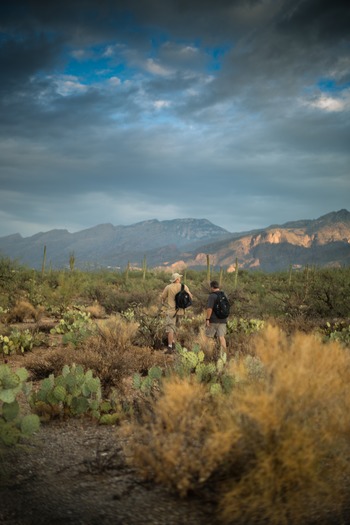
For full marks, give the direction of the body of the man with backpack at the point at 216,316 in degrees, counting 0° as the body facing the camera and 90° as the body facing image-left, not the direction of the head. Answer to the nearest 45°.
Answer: approximately 135°

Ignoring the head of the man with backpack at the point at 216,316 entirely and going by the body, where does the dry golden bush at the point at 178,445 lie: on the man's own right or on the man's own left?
on the man's own left

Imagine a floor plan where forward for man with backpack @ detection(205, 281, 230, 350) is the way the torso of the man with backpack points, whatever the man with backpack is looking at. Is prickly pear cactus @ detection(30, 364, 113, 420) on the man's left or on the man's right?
on the man's left

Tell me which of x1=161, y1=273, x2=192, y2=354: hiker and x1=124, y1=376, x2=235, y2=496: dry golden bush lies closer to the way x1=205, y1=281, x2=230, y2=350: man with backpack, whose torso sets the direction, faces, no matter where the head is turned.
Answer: the hiker

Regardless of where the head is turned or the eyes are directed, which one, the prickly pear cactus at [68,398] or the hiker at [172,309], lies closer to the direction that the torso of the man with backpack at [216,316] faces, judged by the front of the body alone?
the hiker

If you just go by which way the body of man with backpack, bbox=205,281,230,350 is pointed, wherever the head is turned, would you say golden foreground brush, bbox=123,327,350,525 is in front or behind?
behind

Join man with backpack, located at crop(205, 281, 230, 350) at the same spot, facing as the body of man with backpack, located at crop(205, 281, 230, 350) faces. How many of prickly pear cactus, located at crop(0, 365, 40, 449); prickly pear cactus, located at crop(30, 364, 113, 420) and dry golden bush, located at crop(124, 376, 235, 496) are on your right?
0

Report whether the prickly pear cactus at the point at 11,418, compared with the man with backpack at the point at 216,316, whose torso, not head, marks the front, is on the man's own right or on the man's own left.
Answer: on the man's own left
